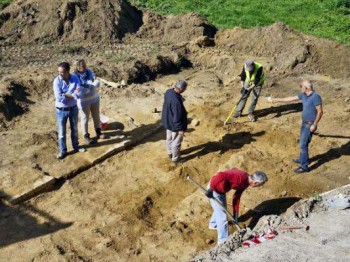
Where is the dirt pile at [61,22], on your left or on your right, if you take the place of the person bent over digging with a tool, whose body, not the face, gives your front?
on your left

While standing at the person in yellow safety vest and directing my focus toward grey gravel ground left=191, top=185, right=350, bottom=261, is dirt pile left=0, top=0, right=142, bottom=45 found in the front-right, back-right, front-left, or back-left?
back-right

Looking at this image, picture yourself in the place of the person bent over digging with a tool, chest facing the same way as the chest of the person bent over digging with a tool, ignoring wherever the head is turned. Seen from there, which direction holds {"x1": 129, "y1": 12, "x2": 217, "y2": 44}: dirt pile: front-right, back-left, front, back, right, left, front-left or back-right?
left

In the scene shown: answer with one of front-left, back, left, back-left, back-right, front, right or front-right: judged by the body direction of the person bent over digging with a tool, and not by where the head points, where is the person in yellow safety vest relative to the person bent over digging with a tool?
left

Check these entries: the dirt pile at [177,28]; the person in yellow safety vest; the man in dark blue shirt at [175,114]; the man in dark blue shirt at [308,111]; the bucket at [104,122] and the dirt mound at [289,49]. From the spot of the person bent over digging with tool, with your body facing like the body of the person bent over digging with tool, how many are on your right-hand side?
0

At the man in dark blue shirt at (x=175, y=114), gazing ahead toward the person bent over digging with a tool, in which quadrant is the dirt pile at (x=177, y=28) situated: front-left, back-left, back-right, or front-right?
back-left

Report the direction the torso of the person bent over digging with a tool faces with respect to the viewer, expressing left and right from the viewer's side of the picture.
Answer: facing to the right of the viewer

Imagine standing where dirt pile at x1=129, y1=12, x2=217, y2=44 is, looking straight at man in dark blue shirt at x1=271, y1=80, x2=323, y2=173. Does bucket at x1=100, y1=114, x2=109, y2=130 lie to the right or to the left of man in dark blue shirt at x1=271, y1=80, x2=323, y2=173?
right

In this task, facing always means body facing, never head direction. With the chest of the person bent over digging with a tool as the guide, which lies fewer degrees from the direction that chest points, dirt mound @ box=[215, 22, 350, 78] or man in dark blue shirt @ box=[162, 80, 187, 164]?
the dirt mound

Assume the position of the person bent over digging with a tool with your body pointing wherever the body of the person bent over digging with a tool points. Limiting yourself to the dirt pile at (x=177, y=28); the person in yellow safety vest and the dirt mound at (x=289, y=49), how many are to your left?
3

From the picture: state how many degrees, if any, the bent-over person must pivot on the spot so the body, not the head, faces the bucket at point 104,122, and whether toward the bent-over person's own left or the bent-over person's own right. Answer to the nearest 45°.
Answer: approximately 135° to the bent-over person's own left

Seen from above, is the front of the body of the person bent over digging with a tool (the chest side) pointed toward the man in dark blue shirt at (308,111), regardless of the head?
no

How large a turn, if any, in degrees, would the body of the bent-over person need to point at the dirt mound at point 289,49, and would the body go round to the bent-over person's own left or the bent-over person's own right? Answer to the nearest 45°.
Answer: approximately 90° to the bent-over person's own left
